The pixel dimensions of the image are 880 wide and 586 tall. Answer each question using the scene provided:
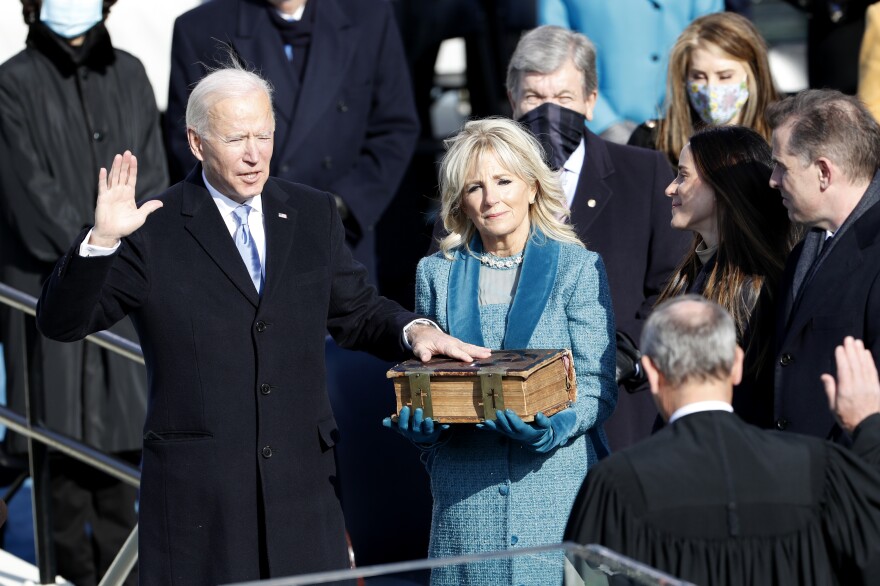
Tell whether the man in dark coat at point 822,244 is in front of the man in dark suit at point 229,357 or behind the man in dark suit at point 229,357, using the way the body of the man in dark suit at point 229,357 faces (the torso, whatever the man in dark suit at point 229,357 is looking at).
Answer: in front

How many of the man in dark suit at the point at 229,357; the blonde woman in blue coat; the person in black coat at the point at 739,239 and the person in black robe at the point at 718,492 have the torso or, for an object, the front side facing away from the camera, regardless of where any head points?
1

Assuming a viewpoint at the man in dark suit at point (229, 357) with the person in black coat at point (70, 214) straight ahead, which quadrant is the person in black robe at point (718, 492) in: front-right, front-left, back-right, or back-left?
back-right

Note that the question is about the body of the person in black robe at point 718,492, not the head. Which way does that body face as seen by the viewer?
away from the camera

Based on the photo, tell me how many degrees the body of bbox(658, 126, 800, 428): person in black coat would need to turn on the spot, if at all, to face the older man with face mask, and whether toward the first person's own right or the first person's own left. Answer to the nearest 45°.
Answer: approximately 45° to the first person's own right

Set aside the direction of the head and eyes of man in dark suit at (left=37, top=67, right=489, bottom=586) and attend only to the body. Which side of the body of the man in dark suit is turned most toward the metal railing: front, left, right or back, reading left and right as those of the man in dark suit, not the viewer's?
back

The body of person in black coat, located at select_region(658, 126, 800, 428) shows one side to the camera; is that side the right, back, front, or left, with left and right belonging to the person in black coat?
left

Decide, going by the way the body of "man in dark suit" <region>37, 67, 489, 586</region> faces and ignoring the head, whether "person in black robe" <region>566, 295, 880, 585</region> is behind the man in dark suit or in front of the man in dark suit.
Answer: in front

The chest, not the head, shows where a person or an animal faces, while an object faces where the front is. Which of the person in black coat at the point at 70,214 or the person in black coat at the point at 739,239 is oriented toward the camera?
the person in black coat at the point at 70,214

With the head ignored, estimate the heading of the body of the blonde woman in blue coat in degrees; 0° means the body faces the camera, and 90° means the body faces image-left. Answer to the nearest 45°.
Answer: approximately 0°

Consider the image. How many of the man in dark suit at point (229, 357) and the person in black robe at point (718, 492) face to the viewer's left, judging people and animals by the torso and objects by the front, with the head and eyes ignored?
0

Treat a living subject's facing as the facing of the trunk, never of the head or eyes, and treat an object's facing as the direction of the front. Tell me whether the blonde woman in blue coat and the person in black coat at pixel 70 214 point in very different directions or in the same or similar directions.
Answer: same or similar directions

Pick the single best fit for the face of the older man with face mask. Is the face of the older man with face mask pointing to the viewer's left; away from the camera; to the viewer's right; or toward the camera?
toward the camera

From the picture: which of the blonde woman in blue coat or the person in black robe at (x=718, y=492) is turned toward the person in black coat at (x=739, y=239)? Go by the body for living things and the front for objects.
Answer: the person in black robe at (x=718, y=492)

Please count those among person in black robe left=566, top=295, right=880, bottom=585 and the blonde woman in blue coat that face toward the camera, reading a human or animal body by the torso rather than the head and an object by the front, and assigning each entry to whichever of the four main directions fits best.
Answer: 1

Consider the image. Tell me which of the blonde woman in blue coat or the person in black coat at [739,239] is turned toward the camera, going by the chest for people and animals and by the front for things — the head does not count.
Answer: the blonde woman in blue coat
